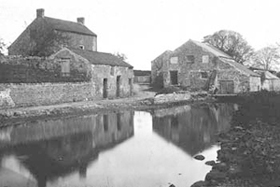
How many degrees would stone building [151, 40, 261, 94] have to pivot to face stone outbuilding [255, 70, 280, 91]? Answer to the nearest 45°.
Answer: approximately 135° to its left

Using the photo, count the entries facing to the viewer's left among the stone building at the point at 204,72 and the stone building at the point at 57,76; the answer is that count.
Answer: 0

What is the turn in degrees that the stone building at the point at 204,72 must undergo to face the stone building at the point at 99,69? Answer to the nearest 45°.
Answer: approximately 45° to its right

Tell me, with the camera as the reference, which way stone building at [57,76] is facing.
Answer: facing the viewer and to the right of the viewer

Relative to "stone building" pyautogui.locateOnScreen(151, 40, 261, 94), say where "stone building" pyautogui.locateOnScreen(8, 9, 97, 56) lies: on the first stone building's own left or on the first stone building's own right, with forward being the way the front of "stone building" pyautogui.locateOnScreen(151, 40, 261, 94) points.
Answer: on the first stone building's own right

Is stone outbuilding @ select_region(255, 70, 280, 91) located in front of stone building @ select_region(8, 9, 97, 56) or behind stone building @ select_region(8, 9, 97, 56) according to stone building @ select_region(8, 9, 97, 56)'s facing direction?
in front

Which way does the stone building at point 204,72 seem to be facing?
toward the camera
